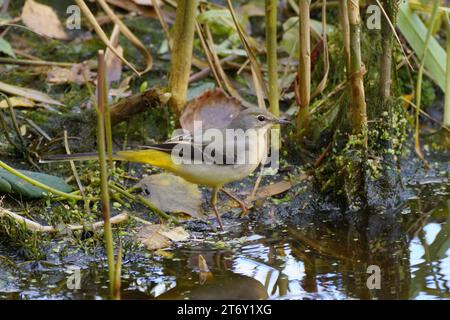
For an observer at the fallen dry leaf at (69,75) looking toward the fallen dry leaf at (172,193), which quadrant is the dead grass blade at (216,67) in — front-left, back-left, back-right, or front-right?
front-left

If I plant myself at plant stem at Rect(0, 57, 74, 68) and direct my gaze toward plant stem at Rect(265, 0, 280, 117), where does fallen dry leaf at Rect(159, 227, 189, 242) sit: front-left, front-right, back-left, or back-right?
front-right

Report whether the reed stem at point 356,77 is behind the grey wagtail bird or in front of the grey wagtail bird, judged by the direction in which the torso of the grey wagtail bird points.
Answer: in front

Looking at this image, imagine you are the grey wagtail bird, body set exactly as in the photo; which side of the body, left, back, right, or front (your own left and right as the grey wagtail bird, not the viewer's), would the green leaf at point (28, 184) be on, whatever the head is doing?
back

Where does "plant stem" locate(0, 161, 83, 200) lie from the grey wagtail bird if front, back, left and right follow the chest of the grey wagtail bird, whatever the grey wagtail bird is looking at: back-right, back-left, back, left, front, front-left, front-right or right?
back

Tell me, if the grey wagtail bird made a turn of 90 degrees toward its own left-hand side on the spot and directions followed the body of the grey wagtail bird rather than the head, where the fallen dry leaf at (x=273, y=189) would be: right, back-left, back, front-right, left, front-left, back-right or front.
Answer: front-right

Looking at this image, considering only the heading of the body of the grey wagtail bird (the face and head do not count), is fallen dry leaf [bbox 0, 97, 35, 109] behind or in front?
behind

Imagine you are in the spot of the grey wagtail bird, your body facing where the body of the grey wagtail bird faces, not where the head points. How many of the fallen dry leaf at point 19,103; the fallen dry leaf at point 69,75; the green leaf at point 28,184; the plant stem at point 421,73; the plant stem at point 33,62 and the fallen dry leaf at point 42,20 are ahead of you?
1

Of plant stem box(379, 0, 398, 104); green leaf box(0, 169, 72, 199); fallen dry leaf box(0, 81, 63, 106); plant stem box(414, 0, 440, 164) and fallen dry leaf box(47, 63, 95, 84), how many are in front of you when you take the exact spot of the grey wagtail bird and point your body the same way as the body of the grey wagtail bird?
2

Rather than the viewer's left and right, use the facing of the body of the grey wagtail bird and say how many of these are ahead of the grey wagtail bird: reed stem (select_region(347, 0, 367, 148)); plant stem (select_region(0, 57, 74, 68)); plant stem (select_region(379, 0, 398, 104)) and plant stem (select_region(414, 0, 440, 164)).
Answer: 3

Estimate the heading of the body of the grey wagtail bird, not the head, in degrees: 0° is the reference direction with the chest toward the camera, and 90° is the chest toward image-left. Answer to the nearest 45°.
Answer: approximately 270°

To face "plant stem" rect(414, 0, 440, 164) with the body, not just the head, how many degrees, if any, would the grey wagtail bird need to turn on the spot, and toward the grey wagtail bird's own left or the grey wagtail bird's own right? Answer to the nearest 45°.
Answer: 0° — it already faces it

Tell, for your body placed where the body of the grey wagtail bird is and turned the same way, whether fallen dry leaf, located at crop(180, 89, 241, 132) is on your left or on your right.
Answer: on your left
